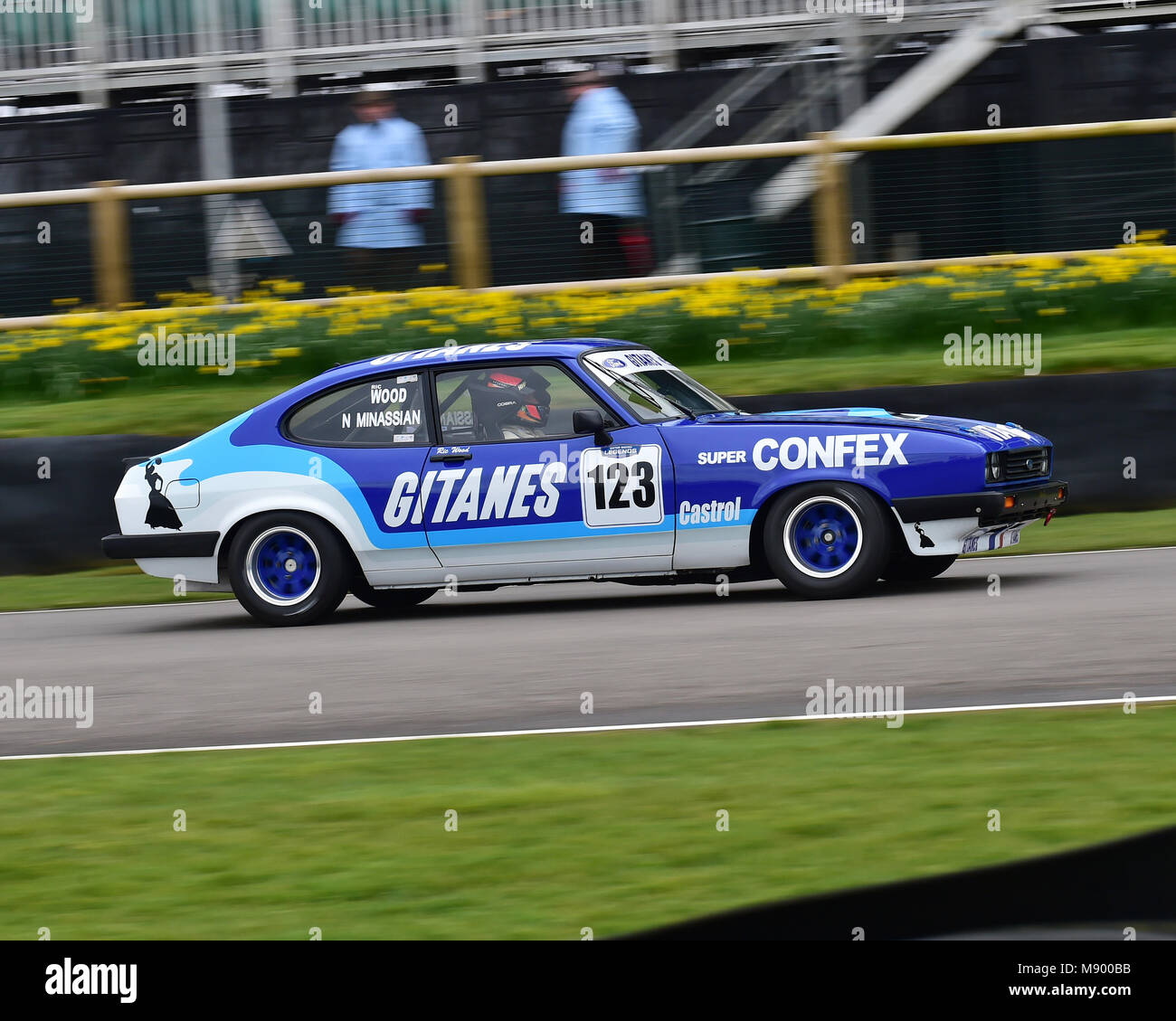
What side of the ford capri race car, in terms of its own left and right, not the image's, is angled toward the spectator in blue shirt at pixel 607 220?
left

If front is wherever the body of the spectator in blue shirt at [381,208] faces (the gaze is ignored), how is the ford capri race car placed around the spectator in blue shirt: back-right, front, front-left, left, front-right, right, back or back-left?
front

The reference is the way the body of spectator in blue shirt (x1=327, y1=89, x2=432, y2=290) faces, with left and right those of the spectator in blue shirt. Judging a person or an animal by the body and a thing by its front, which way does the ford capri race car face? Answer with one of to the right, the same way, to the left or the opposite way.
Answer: to the left

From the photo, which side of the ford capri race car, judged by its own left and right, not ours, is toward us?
right

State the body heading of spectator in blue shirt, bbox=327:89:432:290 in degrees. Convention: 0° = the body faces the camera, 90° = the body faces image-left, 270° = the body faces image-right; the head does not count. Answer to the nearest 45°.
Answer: approximately 0°

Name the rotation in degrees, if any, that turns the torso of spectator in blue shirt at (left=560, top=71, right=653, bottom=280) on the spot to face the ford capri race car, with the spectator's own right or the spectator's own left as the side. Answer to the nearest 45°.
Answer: approximately 45° to the spectator's own left

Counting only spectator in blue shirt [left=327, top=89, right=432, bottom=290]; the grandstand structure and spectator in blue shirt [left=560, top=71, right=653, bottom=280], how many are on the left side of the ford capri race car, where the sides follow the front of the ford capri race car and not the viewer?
3

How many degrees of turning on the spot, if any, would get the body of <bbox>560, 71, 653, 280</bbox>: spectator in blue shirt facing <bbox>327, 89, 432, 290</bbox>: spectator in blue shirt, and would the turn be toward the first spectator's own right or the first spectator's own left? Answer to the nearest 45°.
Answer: approximately 45° to the first spectator's own right

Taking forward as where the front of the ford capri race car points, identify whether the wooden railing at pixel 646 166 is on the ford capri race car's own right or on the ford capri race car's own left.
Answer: on the ford capri race car's own left

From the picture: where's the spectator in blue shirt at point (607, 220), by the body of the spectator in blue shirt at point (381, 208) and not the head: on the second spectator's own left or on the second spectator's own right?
on the second spectator's own left

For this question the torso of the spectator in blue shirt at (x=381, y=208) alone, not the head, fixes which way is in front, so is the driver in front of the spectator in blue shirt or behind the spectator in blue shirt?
in front

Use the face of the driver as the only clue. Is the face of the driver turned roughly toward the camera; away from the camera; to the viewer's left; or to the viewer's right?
to the viewer's right

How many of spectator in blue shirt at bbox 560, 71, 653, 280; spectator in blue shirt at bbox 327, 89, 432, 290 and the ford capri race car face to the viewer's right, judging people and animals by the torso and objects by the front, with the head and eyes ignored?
1

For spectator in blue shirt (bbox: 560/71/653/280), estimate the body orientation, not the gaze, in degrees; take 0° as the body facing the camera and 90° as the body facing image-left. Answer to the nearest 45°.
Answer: approximately 45°
